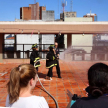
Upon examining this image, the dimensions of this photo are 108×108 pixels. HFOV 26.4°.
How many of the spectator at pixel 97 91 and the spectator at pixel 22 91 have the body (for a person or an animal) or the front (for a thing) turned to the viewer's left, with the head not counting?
0

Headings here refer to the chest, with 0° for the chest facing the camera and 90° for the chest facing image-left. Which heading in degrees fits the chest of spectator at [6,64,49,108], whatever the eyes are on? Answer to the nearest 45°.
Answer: approximately 225°

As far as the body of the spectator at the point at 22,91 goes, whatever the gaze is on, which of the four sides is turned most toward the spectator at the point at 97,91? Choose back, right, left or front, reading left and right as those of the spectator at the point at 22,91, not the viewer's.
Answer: right

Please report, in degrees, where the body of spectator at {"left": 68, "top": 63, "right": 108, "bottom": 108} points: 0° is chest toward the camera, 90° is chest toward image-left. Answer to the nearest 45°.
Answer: approximately 180°

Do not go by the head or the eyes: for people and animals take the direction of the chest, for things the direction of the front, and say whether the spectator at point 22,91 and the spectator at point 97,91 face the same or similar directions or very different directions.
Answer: same or similar directions

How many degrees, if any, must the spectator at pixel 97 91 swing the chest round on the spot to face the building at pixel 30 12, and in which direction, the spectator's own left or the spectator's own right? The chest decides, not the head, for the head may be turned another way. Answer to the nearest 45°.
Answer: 0° — they already face it

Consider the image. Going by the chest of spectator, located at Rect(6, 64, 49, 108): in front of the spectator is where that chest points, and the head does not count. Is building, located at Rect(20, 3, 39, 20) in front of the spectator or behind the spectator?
in front

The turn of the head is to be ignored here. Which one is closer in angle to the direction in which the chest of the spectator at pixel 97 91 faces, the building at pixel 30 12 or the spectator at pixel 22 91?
the building

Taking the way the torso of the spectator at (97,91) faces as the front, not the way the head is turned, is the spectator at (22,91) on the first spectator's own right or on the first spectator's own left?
on the first spectator's own left

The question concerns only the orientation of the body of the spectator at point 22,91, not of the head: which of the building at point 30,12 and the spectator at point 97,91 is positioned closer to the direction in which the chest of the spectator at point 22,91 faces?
the building
